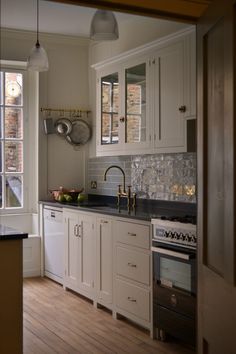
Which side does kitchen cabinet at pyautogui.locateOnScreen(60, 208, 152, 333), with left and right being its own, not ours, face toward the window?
right

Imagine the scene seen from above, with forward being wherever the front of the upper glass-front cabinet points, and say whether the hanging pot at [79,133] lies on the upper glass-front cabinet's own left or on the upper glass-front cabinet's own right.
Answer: on the upper glass-front cabinet's own right

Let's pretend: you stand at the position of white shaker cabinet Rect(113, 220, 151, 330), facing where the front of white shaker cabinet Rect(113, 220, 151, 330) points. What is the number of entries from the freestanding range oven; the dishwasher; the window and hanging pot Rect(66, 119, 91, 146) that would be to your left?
1

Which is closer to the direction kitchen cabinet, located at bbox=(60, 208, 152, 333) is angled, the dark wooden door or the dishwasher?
the dark wooden door

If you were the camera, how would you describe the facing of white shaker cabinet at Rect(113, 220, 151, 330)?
facing the viewer and to the left of the viewer

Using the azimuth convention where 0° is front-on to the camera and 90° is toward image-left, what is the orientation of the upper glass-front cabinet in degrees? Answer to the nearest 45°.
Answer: approximately 45°

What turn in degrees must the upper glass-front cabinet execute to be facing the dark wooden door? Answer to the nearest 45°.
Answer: approximately 45° to its left
